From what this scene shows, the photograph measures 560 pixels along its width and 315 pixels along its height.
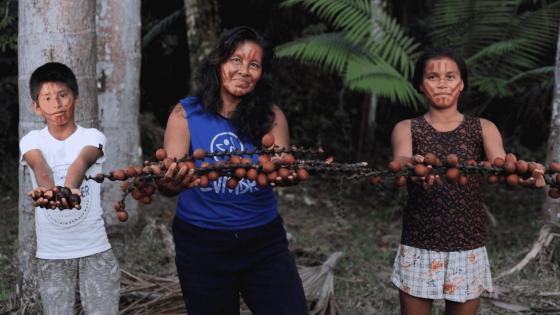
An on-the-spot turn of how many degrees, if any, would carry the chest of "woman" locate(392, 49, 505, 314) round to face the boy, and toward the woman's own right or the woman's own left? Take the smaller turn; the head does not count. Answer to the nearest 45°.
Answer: approximately 90° to the woman's own right

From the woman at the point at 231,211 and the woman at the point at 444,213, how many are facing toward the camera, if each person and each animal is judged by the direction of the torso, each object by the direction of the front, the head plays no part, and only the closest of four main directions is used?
2

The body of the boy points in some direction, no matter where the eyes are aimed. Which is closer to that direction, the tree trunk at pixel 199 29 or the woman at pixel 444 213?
the woman

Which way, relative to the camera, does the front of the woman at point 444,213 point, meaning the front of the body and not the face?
toward the camera

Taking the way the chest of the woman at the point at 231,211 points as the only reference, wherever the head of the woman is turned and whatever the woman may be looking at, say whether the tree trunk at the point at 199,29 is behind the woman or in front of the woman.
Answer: behind

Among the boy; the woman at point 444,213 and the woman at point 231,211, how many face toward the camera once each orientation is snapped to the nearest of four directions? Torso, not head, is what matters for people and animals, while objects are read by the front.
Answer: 3

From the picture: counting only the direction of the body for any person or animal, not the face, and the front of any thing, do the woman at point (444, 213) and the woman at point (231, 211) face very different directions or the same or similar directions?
same or similar directions

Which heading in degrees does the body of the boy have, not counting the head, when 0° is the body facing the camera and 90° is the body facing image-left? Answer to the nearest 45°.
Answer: approximately 0°

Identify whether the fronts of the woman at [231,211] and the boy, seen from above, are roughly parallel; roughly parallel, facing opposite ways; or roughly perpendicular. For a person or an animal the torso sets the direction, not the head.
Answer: roughly parallel

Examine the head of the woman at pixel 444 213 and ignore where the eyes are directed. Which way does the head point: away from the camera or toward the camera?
toward the camera

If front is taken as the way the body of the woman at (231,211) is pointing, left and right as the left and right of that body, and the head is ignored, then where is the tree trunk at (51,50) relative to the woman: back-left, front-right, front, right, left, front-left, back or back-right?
back-right

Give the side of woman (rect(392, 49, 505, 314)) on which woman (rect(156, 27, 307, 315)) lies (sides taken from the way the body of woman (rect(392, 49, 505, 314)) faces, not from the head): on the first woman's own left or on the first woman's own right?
on the first woman's own right

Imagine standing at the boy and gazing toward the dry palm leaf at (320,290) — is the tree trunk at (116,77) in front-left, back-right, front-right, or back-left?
front-left

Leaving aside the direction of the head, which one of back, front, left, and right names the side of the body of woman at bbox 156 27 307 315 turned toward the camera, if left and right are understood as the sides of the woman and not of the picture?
front

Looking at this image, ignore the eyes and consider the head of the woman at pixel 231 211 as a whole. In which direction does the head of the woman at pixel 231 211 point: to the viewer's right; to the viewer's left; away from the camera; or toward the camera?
toward the camera
